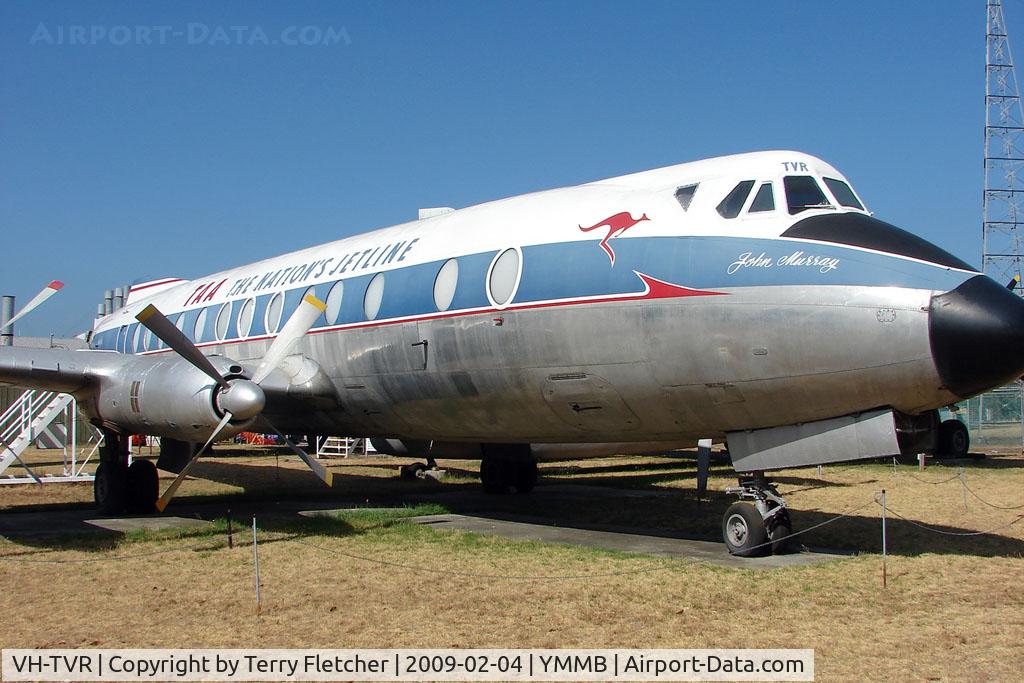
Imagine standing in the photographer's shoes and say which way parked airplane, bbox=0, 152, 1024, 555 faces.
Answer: facing the viewer and to the right of the viewer

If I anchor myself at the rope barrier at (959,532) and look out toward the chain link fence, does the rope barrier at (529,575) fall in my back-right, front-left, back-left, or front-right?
back-left
